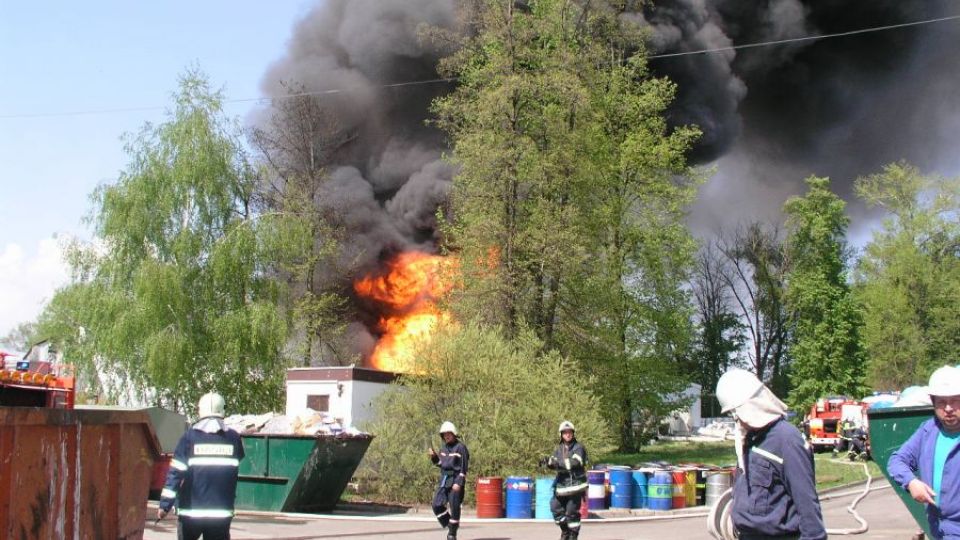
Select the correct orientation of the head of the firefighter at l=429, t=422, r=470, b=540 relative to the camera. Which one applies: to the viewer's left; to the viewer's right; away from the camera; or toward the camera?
toward the camera

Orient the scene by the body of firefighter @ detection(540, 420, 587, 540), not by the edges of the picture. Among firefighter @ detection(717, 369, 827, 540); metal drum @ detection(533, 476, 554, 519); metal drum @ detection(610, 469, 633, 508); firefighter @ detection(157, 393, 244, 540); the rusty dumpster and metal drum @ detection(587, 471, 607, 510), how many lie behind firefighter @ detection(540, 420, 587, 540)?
3

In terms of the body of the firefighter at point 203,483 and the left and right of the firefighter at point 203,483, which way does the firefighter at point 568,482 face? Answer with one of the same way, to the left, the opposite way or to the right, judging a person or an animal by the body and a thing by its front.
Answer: the opposite way

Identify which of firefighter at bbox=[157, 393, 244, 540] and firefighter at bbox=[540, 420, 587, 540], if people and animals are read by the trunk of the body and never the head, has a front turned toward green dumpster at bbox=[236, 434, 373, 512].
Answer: firefighter at bbox=[157, 393, 244, 540]

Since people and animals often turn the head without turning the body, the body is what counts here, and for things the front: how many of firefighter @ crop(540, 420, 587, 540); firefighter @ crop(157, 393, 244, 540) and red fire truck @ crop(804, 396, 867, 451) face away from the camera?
1

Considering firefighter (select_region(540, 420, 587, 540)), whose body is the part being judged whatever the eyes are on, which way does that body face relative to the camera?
toward the camera

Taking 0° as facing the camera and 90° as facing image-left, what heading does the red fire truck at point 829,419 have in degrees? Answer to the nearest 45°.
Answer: approximately 45°

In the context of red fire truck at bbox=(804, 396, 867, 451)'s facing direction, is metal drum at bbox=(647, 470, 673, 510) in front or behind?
in front

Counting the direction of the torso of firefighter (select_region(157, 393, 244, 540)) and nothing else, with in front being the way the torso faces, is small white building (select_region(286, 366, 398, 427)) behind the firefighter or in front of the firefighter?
in front

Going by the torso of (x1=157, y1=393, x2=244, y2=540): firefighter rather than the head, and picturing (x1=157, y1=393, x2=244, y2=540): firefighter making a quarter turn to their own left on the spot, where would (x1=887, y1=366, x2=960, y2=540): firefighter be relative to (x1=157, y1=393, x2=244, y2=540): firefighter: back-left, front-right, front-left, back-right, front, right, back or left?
back-left

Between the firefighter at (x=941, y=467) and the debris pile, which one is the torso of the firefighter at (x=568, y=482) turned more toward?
the firefighter

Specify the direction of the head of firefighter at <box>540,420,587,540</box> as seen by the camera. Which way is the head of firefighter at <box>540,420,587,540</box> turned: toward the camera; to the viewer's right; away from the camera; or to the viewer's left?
toward the camera

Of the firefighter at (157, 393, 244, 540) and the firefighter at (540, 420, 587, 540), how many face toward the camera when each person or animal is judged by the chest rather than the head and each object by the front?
1

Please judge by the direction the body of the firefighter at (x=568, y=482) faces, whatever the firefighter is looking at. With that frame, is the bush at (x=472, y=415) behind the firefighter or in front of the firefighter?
behind

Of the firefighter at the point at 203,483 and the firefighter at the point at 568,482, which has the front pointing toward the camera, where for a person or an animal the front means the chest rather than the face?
the firefighter at the point at 568,482

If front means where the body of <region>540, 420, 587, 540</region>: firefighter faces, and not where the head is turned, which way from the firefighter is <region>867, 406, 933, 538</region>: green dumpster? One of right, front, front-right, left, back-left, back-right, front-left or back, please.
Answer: front-left
